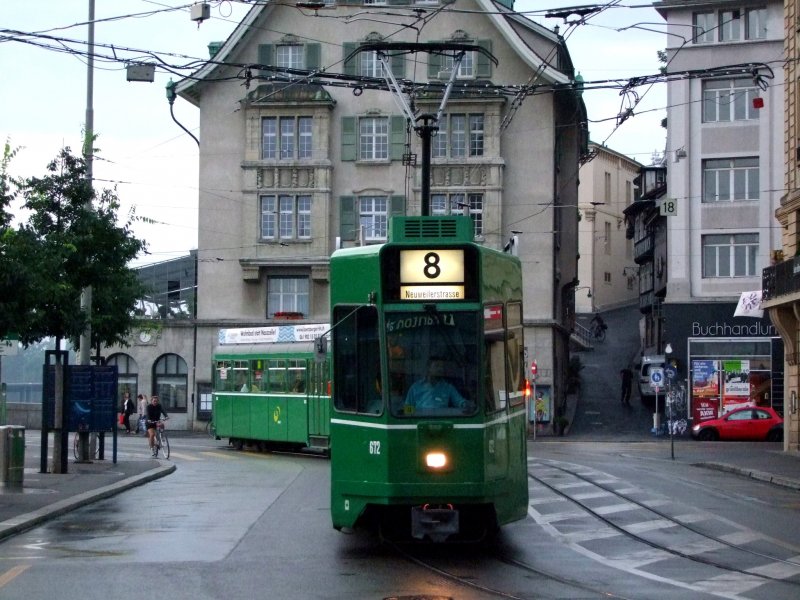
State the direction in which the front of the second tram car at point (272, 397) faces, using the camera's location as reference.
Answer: facing the viewer and to the right of the viewer

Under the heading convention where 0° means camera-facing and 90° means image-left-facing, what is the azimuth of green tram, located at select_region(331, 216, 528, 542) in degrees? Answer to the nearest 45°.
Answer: approximately 0°

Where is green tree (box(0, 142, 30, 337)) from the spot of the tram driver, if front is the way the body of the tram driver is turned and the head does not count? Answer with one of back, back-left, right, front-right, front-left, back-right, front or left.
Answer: back-right

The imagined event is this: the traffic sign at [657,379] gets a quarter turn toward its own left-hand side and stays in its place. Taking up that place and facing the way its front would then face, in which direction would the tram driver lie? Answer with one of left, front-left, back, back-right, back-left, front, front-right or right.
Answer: right

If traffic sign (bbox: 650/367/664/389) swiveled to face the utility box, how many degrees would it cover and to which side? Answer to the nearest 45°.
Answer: approximately 45° to its right

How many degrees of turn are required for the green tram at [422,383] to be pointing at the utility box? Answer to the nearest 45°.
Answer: approximately 135° to its right

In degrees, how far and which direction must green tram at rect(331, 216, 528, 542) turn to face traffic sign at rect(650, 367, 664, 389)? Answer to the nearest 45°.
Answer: approximately 180°

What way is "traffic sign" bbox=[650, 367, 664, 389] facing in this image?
toward the camera

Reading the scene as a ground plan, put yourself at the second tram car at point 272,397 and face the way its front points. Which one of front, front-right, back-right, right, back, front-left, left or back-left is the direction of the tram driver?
front-right

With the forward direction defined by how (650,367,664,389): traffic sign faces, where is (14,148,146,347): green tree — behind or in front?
in front

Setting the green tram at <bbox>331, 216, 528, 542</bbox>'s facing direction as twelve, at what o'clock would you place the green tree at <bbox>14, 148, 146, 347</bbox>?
The green tree is roughly at 5 o'clock from the green tram.

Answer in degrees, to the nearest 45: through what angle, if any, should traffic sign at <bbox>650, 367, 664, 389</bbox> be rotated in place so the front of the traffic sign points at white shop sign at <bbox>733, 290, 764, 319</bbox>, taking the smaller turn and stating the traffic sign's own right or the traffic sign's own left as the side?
approximately 135° to the traffic sign's own left

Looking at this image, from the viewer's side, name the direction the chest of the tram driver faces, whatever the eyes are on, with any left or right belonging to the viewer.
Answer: facing the viewer

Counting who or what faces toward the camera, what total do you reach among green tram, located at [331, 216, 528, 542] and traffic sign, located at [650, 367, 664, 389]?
2
